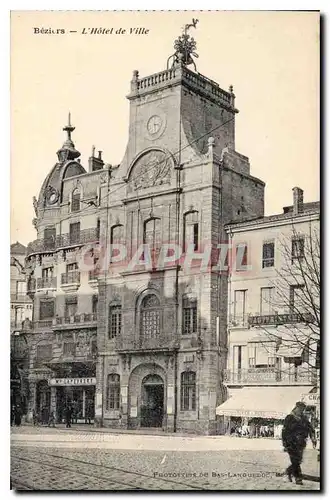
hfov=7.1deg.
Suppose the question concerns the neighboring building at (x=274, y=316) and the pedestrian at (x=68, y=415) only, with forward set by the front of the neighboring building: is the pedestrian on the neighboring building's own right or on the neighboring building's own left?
on the neighboring building's own right

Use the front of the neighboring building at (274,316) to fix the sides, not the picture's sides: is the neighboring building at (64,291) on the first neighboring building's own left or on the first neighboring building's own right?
on the first neighboring building's own right

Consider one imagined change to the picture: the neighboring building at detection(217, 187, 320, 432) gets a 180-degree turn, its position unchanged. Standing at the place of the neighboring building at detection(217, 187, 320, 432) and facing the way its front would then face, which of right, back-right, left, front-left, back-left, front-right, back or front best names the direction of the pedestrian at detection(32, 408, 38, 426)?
back-left

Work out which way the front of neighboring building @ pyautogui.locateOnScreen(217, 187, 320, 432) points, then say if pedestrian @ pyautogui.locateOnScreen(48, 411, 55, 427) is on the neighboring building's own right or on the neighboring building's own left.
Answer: on the neighboring building's own right

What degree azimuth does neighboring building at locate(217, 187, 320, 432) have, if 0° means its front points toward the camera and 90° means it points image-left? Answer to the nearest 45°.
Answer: approximately 45°

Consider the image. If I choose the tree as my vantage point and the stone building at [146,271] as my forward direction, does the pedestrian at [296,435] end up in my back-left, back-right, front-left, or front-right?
back-left

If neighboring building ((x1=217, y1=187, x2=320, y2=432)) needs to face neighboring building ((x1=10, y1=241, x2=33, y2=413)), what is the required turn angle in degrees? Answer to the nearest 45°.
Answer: approximately 45° to its right
